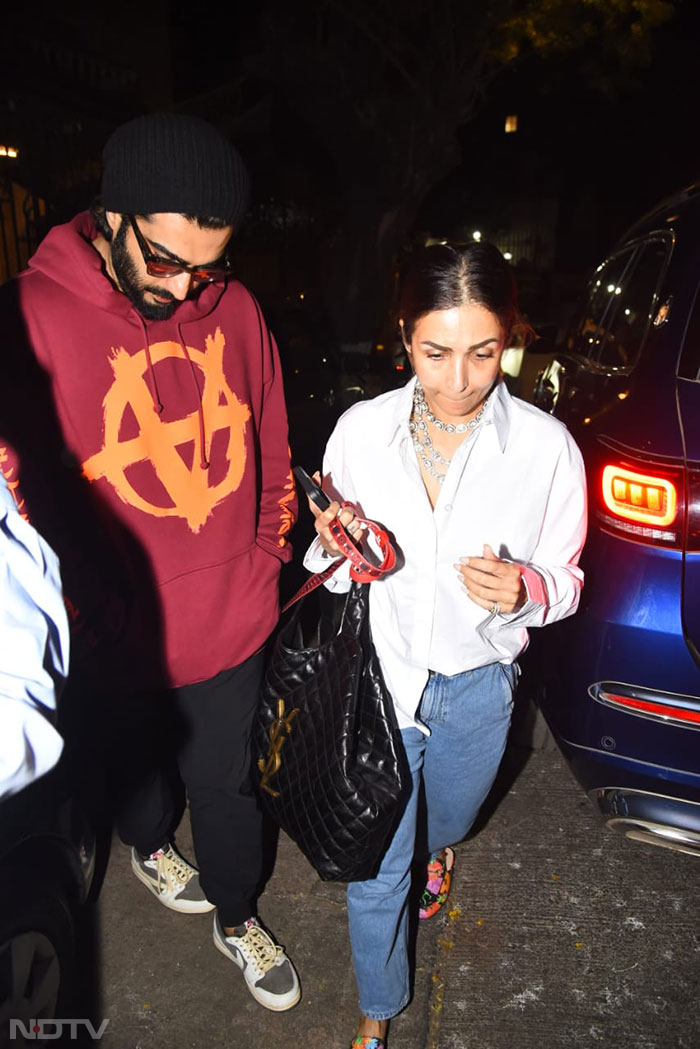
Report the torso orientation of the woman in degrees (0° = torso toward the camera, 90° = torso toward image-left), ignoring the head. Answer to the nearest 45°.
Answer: approximately 0°

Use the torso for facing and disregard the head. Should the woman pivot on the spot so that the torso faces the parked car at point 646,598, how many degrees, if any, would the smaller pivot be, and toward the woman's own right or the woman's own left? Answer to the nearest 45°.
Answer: approximately 135° to the woman's own left

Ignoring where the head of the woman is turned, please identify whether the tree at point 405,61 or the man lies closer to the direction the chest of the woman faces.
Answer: the man

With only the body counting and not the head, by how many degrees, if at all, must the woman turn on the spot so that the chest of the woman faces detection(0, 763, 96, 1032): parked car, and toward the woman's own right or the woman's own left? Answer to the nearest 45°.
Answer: approximately 45° to the woman's own right

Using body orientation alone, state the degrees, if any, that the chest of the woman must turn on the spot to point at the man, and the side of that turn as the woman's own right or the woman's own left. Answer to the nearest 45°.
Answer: approximately 90° to the woman's own right

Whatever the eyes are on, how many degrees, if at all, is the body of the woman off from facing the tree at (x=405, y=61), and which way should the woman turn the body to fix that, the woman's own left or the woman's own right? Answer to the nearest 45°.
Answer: approximately 180°

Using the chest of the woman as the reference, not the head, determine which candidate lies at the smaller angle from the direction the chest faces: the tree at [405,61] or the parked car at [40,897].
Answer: the parked car
